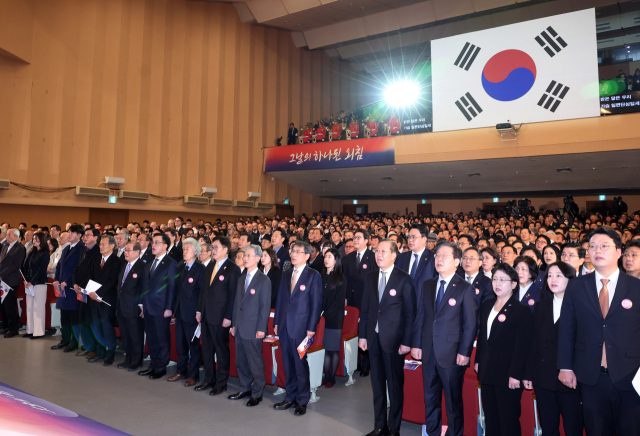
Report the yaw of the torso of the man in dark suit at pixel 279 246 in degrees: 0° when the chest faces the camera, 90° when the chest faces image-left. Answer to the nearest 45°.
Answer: approximately 45°

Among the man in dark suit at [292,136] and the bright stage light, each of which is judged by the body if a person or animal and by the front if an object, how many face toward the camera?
2

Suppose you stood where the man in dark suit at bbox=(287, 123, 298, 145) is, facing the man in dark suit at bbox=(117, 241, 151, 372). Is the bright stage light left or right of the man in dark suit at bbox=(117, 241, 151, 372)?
left

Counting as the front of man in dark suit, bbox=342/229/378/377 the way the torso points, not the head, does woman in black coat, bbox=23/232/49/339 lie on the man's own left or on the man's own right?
on the man's own right

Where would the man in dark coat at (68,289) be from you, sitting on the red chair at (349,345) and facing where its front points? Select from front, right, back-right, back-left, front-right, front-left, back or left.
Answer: front-right

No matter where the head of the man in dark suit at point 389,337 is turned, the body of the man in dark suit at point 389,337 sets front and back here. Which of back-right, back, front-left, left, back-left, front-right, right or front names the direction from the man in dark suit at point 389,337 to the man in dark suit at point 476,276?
back

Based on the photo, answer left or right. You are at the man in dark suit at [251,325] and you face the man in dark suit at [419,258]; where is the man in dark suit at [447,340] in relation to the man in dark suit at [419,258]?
right

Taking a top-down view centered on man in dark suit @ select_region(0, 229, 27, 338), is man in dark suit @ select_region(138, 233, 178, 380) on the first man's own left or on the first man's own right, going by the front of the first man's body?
on the first man's own left

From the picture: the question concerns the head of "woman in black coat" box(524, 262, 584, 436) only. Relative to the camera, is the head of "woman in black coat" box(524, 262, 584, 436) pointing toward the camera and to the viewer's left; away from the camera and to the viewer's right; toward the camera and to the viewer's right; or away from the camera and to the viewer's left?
toward the camera and to the viewer's left
